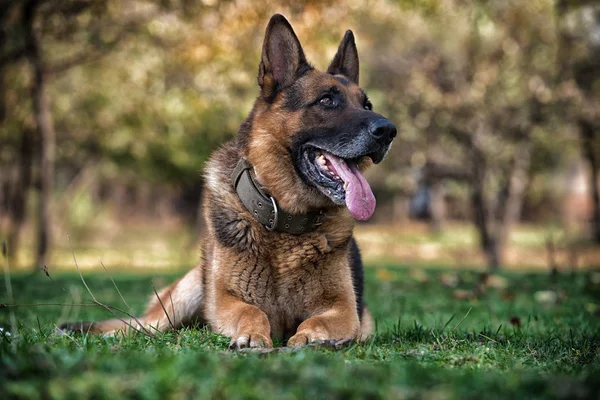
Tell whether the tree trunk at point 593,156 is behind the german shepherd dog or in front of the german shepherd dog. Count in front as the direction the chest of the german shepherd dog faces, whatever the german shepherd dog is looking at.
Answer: behind

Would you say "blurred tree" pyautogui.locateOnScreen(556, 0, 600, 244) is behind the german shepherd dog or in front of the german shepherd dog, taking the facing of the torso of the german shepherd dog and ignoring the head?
behind

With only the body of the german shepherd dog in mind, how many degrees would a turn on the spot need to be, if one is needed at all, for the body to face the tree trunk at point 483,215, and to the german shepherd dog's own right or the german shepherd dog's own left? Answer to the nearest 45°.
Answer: approximately 135° to the german shepherd dog's own left

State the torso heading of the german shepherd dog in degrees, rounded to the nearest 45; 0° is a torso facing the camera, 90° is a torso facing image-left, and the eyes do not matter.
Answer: approximately 0°

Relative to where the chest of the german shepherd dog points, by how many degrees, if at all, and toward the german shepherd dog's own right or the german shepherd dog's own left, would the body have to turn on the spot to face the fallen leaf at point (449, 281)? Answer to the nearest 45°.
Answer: approximately 135° to the german shepherd dog's own left

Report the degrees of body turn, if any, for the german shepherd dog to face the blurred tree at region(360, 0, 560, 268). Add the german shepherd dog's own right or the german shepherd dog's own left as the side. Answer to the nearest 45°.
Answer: approximately 135° to the german shepherd dog's own left

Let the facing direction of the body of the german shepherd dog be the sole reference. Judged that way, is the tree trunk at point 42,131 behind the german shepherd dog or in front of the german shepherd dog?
behind
